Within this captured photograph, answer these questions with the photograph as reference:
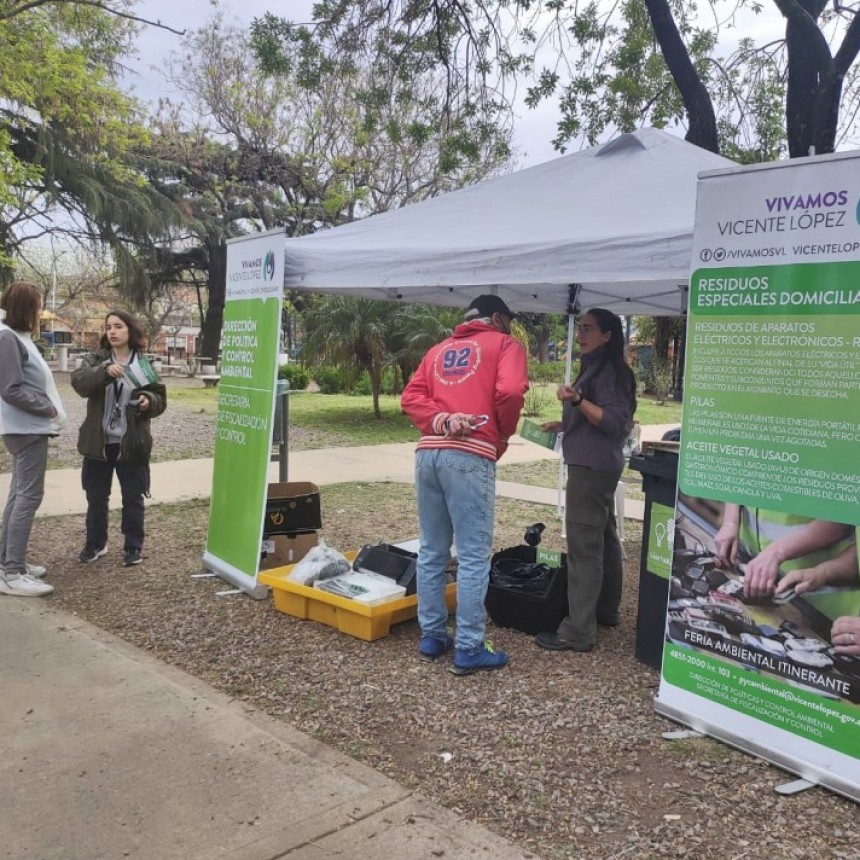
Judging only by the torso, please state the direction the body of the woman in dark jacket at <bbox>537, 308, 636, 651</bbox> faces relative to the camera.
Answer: to the viewer's left

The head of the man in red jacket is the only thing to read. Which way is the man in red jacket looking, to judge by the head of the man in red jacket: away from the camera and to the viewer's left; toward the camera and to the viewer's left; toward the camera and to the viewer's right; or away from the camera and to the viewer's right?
away from the camera and to the viewer's right

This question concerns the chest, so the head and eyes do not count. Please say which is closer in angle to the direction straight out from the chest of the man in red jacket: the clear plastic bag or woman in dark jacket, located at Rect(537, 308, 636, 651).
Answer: the woman in dark jacket

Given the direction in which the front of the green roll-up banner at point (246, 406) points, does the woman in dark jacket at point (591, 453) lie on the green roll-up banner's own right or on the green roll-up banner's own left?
on the green roll-up banner's own left

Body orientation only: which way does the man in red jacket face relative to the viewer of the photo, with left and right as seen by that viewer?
facing away from the viewer and to the right of the viewer

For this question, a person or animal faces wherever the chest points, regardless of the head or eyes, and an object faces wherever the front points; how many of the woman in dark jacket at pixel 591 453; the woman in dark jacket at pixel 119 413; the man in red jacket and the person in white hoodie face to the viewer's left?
1

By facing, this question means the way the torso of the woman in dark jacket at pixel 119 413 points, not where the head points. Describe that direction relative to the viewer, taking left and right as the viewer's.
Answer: facing the viewer

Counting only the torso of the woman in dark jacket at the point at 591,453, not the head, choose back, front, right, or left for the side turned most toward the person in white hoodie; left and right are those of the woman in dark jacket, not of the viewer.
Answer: front

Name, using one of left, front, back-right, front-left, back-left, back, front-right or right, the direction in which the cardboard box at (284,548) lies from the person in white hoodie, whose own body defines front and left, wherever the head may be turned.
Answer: front

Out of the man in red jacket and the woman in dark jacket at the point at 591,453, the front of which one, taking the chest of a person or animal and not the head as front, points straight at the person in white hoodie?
the woman in dark jacket

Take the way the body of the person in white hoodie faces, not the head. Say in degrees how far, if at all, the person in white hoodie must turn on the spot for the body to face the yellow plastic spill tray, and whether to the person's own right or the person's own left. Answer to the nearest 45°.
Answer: approximately 45° to the person's own right

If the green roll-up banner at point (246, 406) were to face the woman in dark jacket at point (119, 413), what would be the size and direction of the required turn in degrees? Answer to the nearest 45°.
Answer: approximately 90° to its right

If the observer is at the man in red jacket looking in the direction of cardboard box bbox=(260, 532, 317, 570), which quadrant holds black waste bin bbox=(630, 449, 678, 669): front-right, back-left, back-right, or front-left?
back-right

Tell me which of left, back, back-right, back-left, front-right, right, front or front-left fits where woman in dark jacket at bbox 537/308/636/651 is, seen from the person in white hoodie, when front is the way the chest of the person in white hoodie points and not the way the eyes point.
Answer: front-right

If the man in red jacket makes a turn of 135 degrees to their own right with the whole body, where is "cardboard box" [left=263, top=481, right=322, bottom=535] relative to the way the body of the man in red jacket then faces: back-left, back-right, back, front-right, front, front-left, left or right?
back-right

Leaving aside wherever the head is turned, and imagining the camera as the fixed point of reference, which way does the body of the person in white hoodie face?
to the viewer's right
